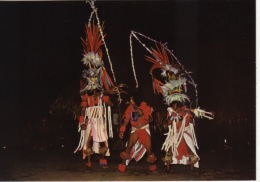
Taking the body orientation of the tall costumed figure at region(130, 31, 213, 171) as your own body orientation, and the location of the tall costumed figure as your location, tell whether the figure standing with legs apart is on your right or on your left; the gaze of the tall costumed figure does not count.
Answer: on your right

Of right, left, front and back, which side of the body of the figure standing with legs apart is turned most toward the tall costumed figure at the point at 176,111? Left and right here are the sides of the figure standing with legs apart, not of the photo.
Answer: left

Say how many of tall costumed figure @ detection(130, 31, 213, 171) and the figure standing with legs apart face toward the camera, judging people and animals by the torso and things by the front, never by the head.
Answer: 2

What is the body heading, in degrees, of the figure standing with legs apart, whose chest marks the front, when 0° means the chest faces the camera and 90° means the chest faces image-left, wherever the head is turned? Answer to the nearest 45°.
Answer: approximately 0°
